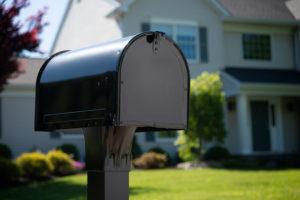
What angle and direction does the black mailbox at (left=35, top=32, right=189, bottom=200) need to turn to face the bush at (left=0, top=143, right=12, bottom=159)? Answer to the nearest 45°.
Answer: approximately 135° to its left

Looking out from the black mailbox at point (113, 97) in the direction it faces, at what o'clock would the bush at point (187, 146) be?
The bush is roughly at 8 o'clock from the black mailbox.

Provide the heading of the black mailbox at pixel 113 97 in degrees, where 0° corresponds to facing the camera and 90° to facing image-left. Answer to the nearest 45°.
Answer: approximately 315°

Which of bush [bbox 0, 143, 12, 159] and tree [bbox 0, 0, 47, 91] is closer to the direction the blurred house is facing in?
the tree

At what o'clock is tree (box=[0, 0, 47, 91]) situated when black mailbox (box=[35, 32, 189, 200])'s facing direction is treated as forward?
The tree is roughly at 7 o'clock from the black mailbox.

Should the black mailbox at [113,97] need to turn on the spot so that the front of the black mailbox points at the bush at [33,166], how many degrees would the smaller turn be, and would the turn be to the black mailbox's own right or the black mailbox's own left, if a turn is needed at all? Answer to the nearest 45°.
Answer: approximately 135° to the black mailbox's own left

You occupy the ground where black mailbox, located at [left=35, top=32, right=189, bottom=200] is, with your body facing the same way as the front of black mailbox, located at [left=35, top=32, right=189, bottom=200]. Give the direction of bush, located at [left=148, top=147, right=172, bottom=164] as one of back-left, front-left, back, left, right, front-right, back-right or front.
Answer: back-left

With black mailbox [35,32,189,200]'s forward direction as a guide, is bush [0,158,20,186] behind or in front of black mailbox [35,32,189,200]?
behind

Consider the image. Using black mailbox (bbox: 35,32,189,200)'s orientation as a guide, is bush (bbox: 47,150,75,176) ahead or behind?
behind

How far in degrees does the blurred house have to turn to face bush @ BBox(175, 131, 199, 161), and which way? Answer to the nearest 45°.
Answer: approximately 45° to its right

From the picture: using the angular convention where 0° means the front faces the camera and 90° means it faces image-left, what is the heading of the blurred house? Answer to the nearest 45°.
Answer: approximately 0°
